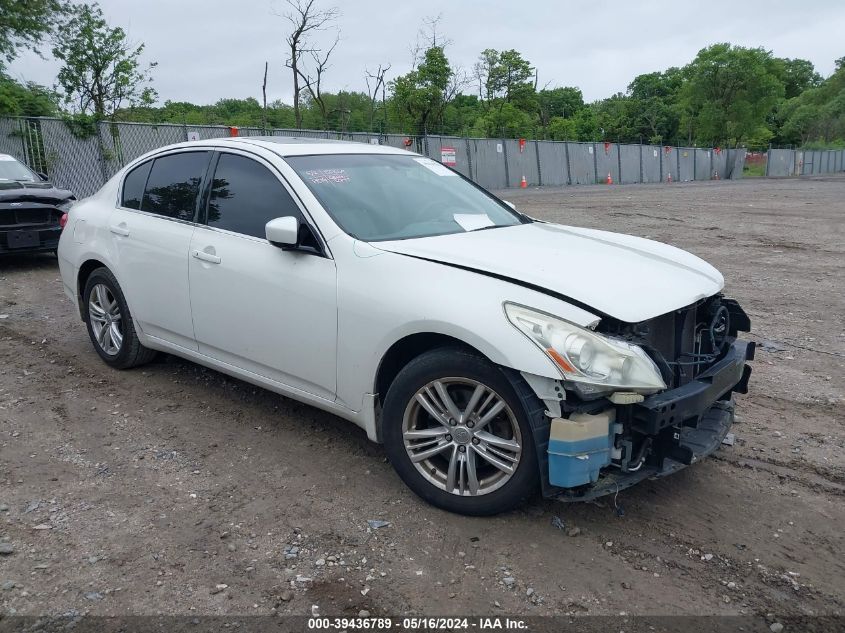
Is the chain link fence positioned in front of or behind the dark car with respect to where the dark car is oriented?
behind

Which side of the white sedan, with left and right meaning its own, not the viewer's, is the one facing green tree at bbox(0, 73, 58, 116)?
back

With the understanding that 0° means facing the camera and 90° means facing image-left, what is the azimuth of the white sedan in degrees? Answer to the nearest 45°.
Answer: approximately 315°

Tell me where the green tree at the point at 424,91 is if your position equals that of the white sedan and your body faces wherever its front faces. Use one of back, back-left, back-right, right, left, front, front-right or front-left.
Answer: back-left

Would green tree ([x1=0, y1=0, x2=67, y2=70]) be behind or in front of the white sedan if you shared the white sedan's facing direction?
behind

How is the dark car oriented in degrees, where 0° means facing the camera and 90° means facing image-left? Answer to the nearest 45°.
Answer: approximately 0°

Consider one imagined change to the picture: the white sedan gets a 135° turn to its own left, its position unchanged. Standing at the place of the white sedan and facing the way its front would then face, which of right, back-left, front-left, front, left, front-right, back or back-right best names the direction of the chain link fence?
front

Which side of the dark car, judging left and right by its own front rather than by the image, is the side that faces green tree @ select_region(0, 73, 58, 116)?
back

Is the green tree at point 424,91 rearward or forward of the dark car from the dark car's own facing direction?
rearward

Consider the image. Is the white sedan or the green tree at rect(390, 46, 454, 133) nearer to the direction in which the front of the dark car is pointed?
the white sedan
